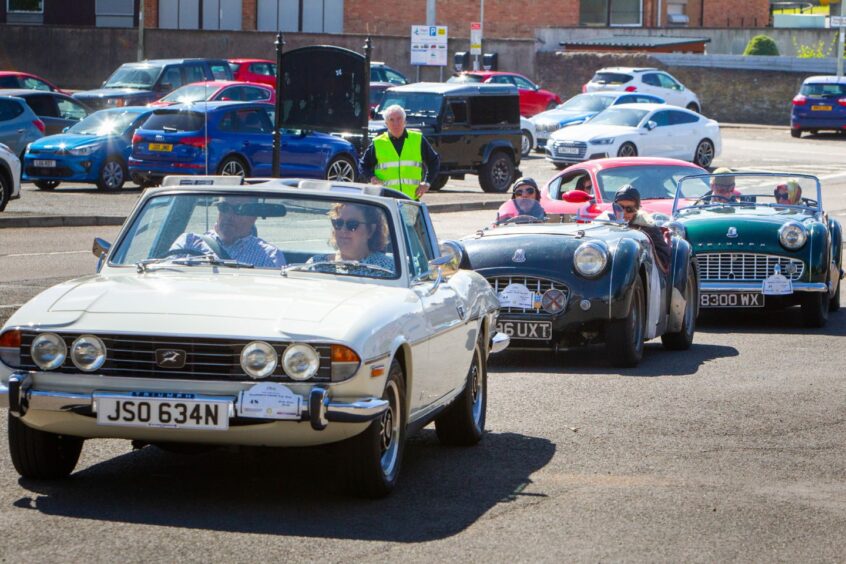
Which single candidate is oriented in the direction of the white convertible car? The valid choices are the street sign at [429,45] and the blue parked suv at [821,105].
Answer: the street sign

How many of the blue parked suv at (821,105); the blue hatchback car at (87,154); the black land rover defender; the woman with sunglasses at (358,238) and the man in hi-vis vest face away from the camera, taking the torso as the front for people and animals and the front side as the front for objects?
1

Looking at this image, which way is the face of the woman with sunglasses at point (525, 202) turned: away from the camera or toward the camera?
toward the camera

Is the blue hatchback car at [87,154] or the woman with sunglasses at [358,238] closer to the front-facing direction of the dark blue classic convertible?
the woman with sunglasses

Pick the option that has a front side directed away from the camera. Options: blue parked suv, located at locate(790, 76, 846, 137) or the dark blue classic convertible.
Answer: the blue parked suv

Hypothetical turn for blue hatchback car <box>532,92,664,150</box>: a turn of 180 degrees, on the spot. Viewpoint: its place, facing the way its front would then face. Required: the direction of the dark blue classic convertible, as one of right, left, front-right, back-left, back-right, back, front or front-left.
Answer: back-right

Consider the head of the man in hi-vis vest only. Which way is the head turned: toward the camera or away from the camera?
toward the camera

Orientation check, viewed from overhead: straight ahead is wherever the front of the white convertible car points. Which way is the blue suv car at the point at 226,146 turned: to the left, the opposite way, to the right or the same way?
the opposite way

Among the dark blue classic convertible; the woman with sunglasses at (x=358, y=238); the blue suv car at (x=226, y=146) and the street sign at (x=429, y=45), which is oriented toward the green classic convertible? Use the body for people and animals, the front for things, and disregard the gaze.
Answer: the street sign

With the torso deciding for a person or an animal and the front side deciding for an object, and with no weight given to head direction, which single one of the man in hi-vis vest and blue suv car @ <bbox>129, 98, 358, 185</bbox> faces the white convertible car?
the man in hi-vis vest

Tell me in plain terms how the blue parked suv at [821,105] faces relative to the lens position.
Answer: facing away from the viewer

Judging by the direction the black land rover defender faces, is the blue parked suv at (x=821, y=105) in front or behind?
behind

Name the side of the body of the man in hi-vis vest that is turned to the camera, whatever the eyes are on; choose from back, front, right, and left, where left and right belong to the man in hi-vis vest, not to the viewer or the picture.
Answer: front

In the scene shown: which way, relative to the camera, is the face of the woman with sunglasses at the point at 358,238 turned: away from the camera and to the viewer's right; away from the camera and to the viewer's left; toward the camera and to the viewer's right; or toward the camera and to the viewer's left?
toward the camera and to the viewer's left

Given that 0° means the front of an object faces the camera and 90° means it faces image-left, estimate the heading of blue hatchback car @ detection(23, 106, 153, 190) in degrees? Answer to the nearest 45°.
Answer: approximately 45°

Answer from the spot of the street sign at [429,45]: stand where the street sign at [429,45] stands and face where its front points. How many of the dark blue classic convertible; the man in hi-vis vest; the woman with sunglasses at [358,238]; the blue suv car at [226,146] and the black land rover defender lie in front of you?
5

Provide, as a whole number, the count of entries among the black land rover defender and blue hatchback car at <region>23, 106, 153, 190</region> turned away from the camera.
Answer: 0

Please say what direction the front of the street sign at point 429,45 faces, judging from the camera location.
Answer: facing the viewer
